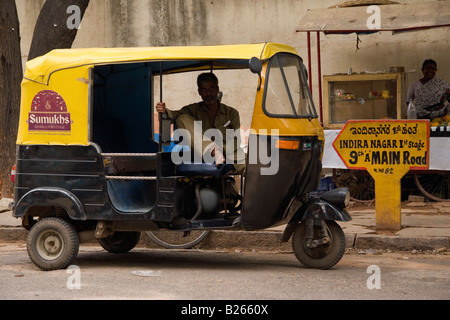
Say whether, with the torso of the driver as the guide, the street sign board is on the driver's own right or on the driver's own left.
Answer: on the driver's own left

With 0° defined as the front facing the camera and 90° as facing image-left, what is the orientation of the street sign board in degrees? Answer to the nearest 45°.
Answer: approximately 0°

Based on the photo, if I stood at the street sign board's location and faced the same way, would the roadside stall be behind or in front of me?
behind

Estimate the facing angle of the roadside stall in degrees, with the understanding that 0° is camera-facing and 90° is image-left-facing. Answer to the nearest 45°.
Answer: approximately 0°

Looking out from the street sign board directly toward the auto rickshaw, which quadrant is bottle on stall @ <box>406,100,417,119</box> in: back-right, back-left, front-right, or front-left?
back-right
